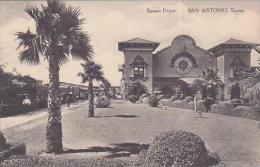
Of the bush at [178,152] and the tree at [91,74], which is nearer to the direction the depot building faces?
the bush

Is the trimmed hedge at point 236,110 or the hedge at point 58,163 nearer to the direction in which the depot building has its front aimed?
the hedge at point 58,163

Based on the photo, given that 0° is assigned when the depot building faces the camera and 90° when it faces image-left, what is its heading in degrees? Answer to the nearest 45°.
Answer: approximately 0°

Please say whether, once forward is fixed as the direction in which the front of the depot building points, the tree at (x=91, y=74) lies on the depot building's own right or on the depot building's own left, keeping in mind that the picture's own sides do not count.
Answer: on the depot building's own right

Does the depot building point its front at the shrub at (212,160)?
yes

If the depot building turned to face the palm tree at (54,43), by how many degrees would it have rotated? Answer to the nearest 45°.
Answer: approximately 45° to its right

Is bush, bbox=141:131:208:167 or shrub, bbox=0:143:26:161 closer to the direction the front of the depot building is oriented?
the bush
